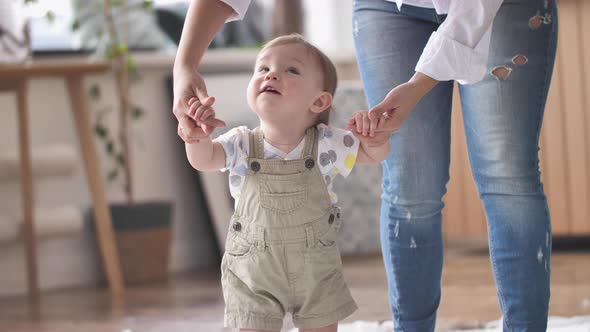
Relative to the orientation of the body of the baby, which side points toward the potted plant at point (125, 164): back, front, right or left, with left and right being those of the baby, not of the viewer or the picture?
back

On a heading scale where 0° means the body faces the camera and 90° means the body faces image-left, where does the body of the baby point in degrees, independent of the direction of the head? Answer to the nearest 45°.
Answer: approximately 0°

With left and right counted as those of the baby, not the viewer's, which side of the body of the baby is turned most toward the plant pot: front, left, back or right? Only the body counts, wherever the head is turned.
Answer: back
